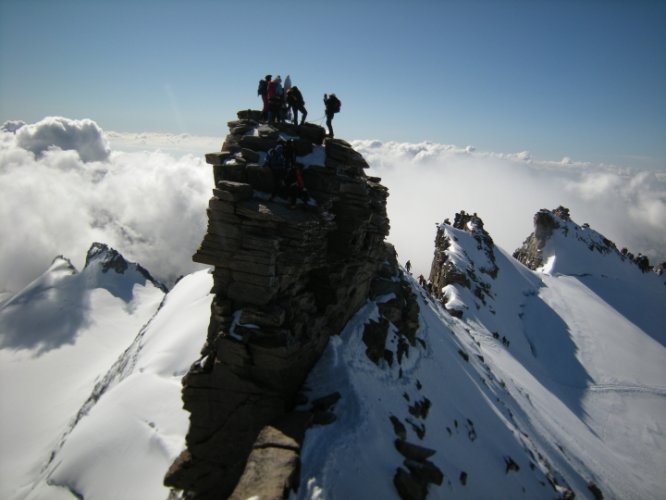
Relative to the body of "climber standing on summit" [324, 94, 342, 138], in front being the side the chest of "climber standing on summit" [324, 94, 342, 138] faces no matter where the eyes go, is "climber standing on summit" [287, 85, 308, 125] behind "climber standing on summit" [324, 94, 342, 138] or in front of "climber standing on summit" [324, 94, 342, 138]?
in front

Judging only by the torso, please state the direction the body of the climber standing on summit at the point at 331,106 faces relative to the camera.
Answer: to the viewer's left

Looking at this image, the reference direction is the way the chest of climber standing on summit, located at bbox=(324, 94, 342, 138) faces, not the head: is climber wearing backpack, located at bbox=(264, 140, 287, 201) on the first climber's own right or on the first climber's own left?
on the first climber's own left

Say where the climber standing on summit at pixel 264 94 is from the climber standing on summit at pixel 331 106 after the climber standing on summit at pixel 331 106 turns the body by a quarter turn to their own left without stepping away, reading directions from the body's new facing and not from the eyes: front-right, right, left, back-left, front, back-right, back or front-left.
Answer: right

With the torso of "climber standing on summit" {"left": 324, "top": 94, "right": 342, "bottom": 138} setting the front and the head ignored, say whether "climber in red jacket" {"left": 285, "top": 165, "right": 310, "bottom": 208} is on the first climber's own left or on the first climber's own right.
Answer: on the first climber's own left

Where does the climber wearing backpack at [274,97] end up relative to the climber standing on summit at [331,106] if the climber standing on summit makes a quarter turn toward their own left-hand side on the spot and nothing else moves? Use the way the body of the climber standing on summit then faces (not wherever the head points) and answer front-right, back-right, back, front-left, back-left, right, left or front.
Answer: right
